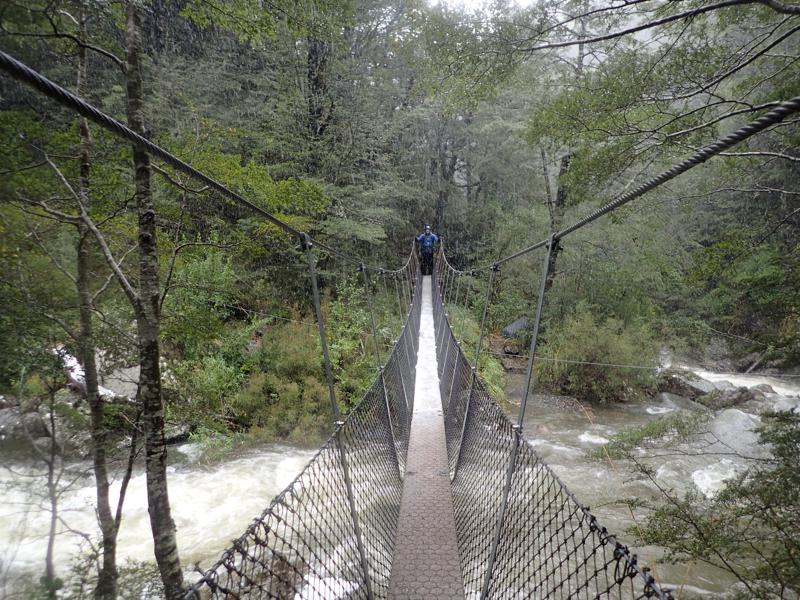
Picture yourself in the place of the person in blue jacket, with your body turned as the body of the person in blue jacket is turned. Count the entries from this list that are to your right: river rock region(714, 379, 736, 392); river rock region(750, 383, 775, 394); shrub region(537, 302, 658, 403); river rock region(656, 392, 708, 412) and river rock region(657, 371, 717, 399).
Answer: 0

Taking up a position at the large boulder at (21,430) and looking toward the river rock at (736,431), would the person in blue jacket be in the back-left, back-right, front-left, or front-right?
front-left

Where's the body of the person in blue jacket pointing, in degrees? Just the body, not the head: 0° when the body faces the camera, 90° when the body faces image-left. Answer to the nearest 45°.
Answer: approximately 0°

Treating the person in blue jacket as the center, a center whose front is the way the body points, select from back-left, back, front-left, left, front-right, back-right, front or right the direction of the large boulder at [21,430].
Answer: front

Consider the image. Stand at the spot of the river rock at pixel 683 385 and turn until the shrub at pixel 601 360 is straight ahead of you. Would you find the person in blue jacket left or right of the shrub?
right

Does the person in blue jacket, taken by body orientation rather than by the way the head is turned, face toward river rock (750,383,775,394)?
no

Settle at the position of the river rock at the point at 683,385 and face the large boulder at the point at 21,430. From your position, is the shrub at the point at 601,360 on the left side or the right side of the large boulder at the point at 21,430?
right

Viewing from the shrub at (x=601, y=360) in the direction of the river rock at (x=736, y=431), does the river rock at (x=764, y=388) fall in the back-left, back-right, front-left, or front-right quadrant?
front-left

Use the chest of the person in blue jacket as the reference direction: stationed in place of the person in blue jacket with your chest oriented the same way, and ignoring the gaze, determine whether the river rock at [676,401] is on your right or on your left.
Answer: on your left

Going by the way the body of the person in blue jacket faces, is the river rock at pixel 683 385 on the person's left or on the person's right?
on the person's left

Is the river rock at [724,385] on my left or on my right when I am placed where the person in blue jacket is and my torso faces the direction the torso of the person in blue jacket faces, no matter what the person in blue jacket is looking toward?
on my left
